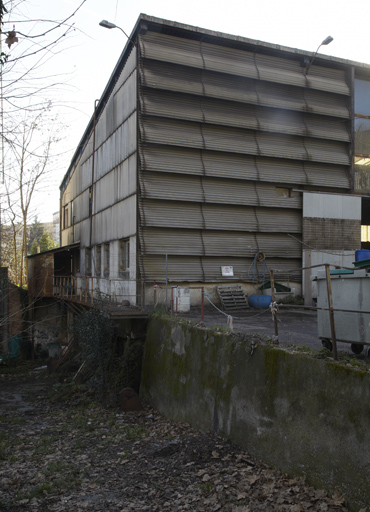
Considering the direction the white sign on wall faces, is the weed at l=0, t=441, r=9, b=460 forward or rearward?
forward

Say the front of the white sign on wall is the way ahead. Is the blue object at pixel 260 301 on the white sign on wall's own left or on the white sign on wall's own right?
on the white sign on wall's own left

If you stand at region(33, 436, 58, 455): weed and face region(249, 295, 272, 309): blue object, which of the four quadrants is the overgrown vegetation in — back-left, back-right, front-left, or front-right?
front-left

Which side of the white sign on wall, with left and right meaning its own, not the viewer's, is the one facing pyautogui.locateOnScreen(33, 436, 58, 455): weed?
front

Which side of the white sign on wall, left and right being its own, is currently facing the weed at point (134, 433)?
front

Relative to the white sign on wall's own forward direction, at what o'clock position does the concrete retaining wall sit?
The concrete retaining wall is roughly at 12 o'clock from the white sign on wall.

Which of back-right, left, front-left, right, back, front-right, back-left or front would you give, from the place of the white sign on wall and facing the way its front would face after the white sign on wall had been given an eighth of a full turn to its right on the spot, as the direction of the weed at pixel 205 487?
front-left

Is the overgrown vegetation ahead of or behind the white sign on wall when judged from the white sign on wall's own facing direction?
ahead

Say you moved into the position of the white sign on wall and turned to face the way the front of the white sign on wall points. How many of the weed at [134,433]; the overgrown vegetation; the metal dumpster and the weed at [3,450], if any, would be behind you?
0

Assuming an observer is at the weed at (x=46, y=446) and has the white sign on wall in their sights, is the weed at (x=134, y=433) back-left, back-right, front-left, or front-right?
front-right

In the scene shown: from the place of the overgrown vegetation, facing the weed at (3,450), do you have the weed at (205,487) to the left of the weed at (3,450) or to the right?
left

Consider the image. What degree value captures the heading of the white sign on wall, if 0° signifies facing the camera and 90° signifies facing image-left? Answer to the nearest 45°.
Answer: approximately 0°
